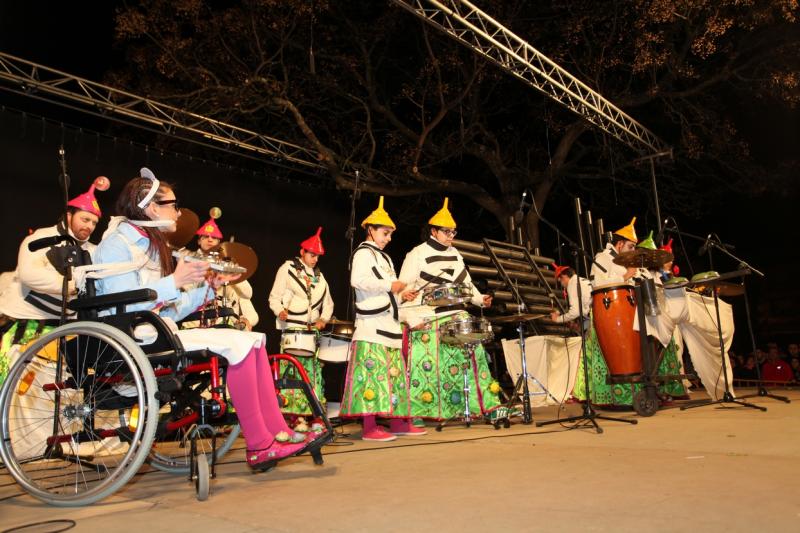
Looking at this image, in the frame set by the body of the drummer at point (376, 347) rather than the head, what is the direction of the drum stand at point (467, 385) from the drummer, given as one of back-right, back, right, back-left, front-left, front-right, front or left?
left

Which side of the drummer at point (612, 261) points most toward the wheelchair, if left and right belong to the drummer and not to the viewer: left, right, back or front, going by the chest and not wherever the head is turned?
right

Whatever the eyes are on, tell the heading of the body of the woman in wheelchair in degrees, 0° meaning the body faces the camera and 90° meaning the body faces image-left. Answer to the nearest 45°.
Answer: approximately 270°

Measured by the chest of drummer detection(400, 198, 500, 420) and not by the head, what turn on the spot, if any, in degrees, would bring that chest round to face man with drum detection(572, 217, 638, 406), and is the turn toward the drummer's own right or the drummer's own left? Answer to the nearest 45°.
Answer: approximately 90° to the drummer's own left

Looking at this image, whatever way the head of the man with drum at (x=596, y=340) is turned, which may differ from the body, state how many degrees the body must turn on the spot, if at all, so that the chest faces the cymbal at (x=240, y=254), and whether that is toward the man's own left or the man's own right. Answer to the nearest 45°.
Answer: approximately 135° to the man's own right

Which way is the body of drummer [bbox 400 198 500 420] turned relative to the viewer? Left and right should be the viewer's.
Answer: facing the viewer and to the right of the viewer
